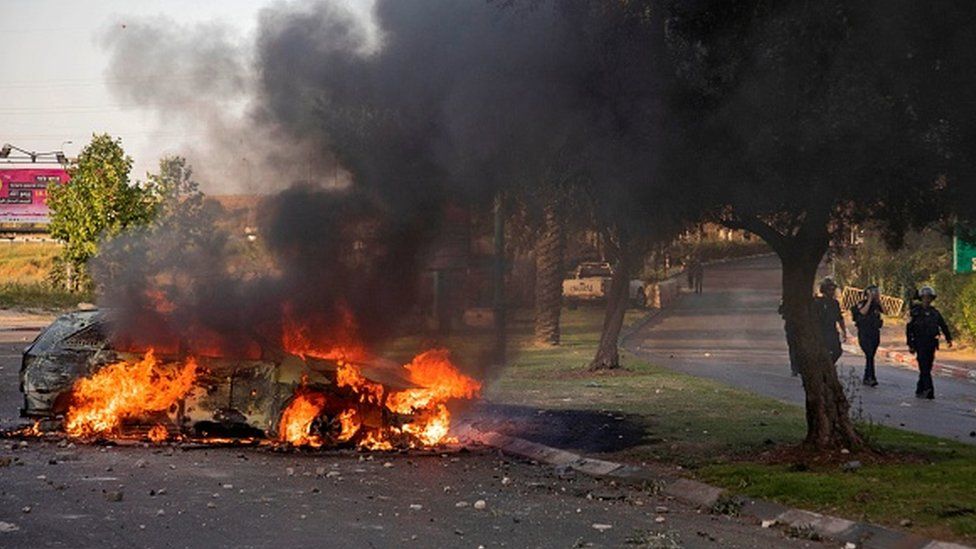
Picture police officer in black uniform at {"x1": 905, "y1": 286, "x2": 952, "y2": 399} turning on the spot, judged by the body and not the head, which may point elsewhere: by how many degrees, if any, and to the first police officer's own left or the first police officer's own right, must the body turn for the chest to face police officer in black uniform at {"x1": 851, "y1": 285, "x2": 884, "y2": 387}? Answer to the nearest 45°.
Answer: approximately 135° to the first police officer's own right

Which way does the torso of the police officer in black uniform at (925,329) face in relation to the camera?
toward the camera

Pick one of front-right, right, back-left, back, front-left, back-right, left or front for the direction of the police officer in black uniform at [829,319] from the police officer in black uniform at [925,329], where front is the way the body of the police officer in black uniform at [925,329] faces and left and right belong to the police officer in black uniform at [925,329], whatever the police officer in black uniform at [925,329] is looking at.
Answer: right

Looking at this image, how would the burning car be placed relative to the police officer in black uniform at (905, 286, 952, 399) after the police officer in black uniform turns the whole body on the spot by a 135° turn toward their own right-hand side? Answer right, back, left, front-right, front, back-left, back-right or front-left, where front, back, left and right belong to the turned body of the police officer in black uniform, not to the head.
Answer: left

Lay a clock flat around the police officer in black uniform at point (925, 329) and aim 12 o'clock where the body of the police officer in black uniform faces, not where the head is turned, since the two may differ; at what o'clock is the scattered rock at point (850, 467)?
The scattered rock is roughly at 12 o'clock from the police officer in black uniform.
